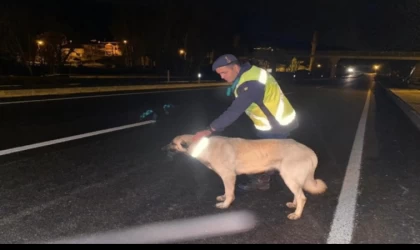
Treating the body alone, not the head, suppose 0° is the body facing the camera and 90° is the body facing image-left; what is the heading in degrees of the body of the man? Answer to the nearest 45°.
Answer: approximately 90°

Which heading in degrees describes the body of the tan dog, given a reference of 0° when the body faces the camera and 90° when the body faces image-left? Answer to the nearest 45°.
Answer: approximately 90°

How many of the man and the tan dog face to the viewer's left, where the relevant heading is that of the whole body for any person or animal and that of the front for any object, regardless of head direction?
2
